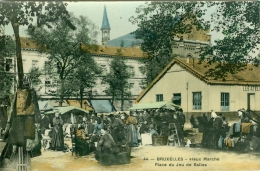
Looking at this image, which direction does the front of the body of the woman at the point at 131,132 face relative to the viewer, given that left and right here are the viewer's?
facing away from the viewer

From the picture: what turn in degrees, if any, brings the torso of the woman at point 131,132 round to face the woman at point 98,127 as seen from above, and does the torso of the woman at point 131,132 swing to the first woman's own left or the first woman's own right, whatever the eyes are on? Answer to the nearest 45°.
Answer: approximately 90° to the first woman's own left

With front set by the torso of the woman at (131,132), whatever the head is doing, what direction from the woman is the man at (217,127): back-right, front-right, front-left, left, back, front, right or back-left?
right
